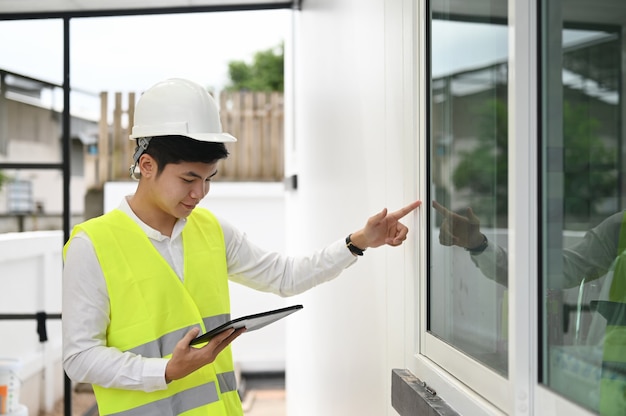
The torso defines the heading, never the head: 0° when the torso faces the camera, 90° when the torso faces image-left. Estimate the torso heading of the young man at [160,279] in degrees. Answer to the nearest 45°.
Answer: approximately 315°

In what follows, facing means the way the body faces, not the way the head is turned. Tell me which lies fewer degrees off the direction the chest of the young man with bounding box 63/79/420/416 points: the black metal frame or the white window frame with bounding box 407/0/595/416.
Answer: the white window frame

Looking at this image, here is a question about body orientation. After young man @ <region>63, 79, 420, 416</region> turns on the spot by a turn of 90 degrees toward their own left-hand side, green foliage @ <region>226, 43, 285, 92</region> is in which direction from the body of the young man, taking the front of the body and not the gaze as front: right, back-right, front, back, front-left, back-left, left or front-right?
front-left

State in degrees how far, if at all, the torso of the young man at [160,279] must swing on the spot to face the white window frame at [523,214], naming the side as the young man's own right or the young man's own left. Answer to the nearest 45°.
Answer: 0° — they already face it

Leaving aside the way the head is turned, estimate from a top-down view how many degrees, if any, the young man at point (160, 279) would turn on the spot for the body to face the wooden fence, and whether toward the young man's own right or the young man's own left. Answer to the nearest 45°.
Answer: approximately 135° to the young man's own left

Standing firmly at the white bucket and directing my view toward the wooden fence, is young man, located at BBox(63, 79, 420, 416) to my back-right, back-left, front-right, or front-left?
back-right

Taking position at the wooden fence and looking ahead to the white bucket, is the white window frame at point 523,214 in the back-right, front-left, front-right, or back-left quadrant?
front-left

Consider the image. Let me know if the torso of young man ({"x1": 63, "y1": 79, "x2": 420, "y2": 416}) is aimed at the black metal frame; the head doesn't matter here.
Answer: no
